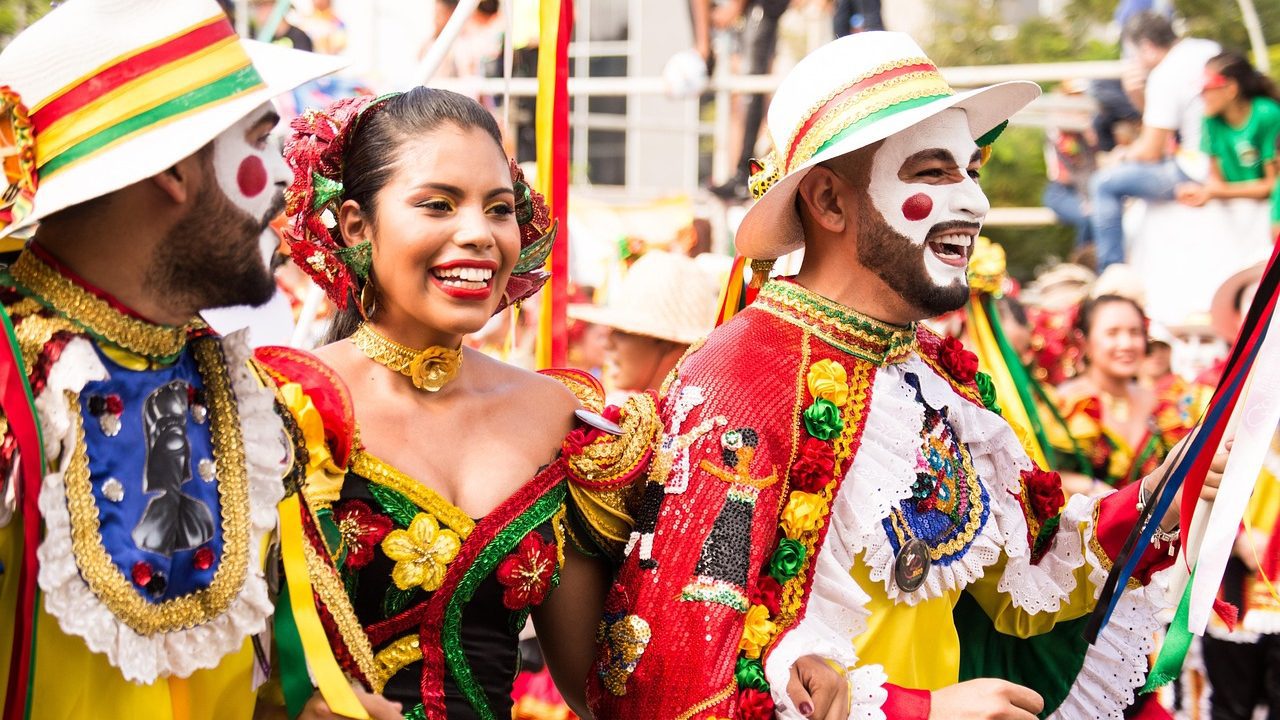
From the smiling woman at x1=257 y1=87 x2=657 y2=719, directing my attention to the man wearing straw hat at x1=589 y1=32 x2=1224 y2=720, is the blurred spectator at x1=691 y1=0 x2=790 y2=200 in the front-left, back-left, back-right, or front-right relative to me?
front-left

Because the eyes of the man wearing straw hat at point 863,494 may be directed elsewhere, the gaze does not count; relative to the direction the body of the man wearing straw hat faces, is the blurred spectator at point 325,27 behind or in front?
behind

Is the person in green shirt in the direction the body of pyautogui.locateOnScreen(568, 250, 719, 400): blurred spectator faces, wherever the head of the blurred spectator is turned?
no

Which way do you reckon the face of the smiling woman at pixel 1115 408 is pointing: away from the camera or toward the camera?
toward the camera

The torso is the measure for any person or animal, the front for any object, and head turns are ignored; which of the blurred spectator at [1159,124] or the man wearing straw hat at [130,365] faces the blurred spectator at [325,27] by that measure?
the blurred spectator at [1159,124]

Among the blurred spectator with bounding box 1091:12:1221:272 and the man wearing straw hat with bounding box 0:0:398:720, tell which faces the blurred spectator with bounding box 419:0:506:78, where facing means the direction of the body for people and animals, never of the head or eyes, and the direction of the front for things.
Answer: the blurred spectator with bounding box 1091:12:1221:272

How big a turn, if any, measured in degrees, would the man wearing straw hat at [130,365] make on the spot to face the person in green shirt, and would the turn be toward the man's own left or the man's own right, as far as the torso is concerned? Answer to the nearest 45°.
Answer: approximately 90° to the man's own left

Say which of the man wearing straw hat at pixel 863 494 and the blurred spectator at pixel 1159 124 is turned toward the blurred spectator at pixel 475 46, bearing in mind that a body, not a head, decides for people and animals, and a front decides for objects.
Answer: the blurred spectator at pixel 1159 124

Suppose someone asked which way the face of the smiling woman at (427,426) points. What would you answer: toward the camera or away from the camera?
toward the camera

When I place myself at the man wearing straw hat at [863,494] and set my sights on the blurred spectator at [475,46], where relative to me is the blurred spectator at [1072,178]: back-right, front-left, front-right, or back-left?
front-right

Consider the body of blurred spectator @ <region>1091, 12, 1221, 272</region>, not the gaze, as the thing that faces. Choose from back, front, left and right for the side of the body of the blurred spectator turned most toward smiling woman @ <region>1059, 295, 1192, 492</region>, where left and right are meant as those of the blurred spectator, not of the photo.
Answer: left

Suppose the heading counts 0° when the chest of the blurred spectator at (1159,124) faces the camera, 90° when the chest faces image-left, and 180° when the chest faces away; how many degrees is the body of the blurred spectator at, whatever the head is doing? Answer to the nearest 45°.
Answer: approximately 90°
